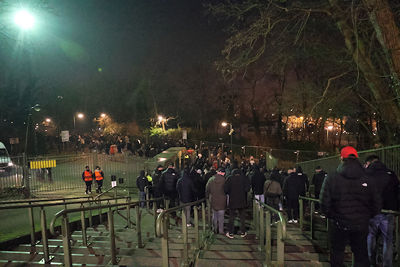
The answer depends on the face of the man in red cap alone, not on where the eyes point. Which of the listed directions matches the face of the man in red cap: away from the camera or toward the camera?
away from the camera

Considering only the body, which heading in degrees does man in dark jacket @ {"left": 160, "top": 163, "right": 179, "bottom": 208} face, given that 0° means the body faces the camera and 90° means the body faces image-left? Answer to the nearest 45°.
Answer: approximately 180°

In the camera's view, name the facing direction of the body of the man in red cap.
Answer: away from the camera

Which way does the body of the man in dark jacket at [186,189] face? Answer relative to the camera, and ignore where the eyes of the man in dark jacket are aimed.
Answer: away from the camera

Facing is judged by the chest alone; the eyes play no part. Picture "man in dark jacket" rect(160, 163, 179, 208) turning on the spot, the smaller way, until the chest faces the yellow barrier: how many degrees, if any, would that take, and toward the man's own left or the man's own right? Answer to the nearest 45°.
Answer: approximately 45° to the man's own left

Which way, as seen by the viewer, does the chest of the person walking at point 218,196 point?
away from the camera

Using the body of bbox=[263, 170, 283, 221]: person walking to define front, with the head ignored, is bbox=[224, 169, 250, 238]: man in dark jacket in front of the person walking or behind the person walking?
behind

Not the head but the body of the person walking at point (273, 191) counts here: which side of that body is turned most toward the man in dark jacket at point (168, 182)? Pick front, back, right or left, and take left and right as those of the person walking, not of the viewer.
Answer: left

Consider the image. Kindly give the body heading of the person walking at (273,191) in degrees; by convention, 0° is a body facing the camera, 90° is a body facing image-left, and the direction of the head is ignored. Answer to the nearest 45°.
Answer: approximately 180°
